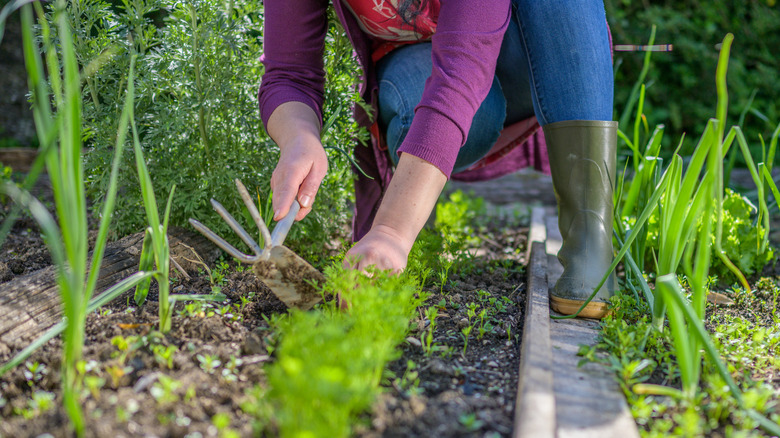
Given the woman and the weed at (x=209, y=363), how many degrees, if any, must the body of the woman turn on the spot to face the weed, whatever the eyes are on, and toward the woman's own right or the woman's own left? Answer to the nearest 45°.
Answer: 0° — they already face it

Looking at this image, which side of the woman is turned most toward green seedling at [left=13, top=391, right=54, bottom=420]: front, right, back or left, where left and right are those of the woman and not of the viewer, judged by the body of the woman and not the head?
front

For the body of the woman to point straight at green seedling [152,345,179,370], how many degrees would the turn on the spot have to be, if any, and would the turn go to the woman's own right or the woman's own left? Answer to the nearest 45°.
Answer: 0° — they already face it

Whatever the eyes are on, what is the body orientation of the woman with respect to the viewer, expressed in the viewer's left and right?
facing the viewer and to the left of the viewer

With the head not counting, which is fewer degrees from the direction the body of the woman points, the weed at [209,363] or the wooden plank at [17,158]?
the weed

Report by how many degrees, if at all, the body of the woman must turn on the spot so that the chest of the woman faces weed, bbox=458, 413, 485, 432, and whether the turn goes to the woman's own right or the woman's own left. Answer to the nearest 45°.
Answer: approximately 45° to the woman's own left

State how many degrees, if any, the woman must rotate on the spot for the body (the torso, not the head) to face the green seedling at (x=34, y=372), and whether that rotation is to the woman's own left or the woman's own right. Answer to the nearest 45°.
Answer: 0° — they already face it
